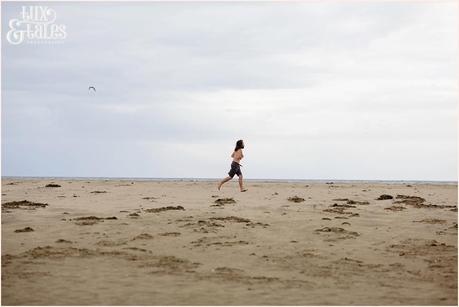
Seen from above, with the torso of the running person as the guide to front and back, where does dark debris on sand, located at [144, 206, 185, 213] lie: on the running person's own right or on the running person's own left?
on the running person's own right

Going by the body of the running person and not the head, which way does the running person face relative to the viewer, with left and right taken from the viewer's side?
facing to the right of the viewer

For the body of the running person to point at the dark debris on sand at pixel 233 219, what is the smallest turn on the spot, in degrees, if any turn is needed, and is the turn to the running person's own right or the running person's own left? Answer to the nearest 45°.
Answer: approximately 90° to the running person's own right

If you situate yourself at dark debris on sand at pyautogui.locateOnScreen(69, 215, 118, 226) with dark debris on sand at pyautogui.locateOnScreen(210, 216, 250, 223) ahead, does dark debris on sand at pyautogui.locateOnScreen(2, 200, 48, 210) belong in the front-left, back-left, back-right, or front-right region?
back-left

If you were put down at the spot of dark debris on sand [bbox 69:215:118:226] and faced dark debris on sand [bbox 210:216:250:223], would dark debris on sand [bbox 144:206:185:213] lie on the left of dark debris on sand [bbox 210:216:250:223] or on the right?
left

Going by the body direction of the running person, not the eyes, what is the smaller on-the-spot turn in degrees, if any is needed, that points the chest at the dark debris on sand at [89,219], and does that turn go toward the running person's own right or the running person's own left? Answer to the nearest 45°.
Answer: approximately 90° to the running person's own right

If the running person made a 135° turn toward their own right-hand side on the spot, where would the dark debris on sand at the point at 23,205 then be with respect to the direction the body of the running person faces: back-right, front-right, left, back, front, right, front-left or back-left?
front
